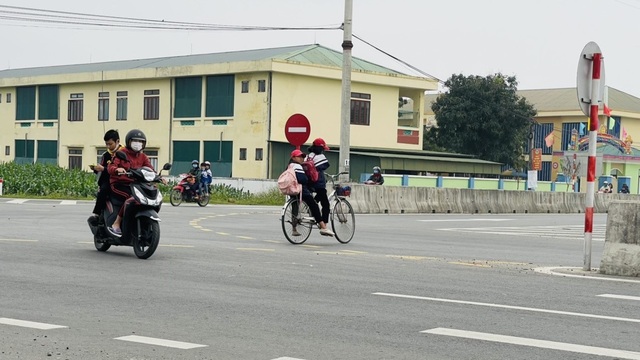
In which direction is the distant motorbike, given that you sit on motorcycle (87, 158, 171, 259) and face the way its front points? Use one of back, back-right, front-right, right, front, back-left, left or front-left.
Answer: back-left

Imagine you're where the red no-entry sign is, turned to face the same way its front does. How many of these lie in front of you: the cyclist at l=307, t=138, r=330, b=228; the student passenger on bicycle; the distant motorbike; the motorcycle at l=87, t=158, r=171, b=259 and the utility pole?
3

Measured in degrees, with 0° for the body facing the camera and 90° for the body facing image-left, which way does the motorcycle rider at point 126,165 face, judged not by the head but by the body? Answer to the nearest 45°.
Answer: approximately 315°

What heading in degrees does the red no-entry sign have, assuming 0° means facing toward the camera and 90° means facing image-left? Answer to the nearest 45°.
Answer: approximately 0°

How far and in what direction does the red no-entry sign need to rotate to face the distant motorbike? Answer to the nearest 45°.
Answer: approximately 135° to its right

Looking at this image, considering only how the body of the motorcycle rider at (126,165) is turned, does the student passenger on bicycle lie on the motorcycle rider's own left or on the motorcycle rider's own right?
on the motorcycle rider's own left

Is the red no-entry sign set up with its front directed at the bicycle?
yes

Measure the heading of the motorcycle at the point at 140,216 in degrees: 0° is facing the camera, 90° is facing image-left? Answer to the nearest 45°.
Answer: approximately 315°
